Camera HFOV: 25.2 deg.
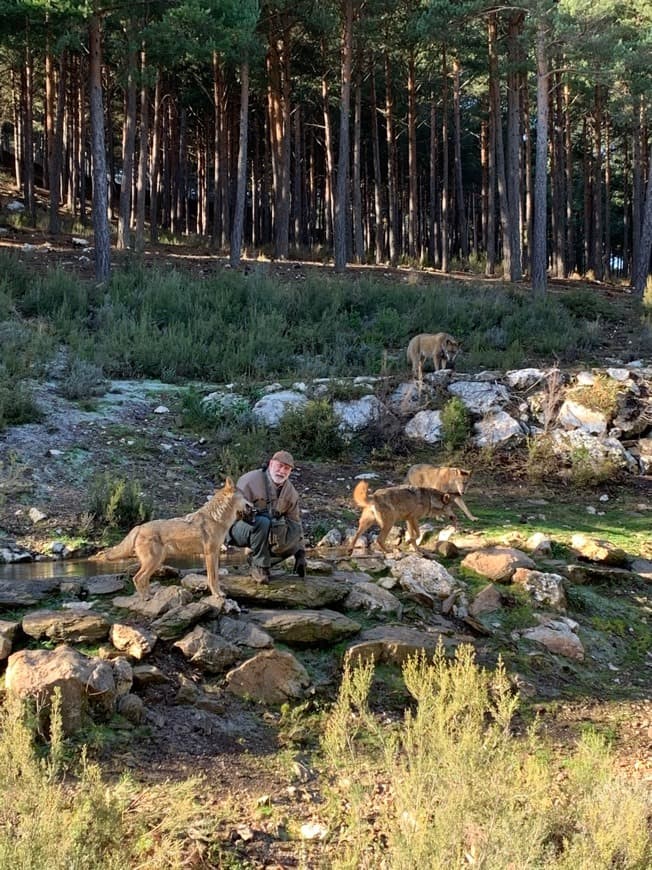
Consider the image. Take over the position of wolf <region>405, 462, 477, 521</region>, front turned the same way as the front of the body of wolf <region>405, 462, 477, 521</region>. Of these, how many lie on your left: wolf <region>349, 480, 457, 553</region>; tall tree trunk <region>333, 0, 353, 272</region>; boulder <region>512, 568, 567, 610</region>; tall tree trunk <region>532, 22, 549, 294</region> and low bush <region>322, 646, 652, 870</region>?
2

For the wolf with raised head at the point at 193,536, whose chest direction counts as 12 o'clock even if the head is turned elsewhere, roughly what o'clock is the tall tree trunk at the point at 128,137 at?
The tall tree trunk is roughly at 9 o'clock from the wolf with raised head.

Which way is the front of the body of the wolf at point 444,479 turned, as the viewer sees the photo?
to the viewer's right

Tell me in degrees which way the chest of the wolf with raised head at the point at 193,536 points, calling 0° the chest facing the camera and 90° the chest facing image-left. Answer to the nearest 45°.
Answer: approximately 270°

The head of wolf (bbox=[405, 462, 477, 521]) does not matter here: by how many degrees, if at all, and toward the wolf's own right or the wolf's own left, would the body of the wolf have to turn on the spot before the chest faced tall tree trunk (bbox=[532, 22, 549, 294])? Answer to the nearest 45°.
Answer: approximately 90° to the wolf's own left

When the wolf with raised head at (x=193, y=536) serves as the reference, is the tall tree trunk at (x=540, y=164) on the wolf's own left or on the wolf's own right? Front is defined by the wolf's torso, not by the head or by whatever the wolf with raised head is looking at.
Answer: on the wolf's own left
